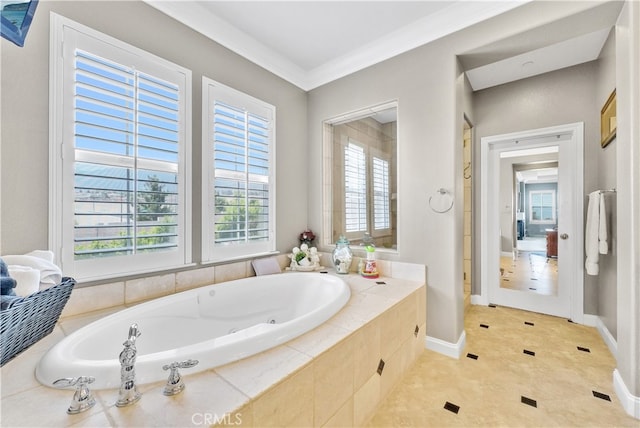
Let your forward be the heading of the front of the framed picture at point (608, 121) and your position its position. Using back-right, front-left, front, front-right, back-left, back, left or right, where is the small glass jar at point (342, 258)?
front-left

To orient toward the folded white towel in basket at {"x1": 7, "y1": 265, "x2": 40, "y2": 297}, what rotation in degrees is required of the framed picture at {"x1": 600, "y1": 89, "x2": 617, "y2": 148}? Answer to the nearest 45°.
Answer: approximately 45° to its left

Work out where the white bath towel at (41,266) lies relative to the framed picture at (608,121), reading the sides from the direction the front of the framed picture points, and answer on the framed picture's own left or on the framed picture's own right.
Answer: on the framed picture's own left

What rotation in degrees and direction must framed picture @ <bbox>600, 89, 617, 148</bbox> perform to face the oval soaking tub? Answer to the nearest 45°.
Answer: approximately 45° to its left

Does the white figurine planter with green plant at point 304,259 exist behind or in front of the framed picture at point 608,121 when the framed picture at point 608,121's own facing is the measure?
in front

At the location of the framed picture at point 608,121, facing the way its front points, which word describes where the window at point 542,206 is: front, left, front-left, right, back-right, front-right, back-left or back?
front-right

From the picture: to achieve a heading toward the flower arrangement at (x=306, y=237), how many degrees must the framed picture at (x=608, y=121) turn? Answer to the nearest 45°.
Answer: approximately 45° to its left

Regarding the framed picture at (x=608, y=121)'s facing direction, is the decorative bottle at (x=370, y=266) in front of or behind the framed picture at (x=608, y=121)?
in front

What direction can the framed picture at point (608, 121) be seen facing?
to the viewer's left

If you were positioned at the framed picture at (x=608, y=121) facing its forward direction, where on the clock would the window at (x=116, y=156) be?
The window is roughly at 10 o'clock from the framed picture.

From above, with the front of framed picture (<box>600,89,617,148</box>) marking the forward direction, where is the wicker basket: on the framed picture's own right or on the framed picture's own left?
on the framed picture's own left
